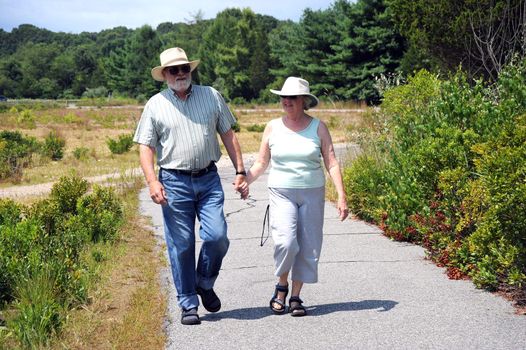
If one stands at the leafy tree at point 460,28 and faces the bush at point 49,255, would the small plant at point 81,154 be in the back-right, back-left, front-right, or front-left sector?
front-right

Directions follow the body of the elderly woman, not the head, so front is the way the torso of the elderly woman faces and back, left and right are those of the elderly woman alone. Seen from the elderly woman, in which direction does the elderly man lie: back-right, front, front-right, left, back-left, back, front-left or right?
right

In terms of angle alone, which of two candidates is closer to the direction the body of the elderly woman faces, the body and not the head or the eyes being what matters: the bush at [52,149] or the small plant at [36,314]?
the small plant

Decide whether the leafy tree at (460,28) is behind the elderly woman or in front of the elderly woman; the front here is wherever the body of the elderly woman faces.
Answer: behind

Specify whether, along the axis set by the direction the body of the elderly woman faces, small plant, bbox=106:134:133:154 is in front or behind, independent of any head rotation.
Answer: behind

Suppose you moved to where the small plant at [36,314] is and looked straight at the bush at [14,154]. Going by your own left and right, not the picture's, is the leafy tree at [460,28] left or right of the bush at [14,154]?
right

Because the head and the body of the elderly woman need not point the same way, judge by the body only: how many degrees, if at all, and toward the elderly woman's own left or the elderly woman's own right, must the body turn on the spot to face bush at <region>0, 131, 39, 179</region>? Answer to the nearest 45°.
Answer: approximately 135° to the elderly woman's own right

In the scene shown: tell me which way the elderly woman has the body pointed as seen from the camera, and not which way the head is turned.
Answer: toward the camera

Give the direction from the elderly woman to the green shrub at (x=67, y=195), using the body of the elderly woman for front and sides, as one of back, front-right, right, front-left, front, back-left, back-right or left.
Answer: back-right

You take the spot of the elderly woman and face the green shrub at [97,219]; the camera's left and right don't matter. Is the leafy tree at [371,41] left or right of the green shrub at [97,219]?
right
